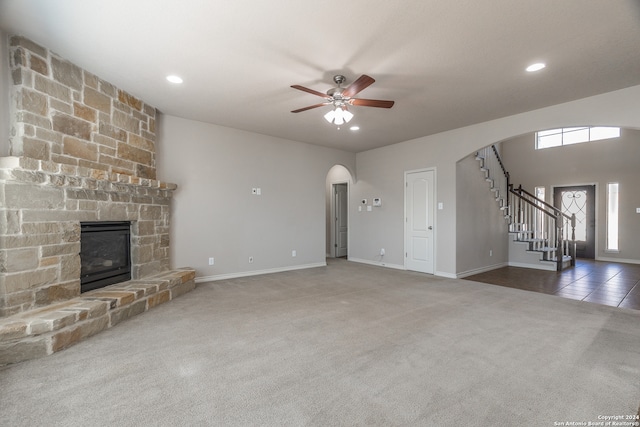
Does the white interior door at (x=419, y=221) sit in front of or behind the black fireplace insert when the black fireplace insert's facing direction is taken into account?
in front

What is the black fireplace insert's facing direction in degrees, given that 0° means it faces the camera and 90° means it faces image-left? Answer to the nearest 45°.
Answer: approximately 315°

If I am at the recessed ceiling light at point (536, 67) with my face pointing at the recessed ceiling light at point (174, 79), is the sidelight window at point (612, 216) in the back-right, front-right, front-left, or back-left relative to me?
back-right

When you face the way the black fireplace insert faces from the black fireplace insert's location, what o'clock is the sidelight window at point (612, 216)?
The sidelight window is roughly at 11 o'clock from the black fireplace insert.

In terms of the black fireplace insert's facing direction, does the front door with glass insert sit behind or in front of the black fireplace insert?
in front

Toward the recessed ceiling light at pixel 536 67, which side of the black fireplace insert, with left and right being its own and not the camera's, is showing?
front
